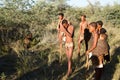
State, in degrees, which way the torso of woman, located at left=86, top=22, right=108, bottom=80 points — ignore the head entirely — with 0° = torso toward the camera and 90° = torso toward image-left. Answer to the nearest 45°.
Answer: approximately 90°
